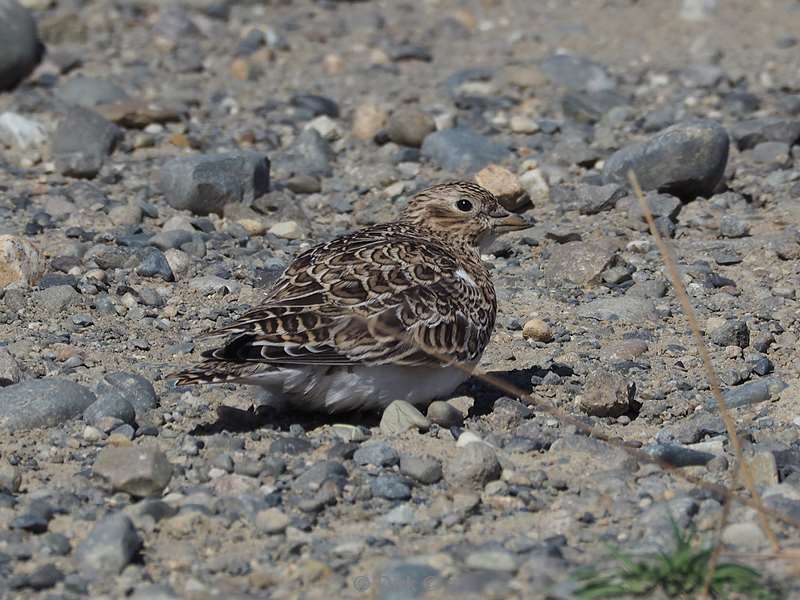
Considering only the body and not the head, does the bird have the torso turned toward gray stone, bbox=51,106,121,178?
no

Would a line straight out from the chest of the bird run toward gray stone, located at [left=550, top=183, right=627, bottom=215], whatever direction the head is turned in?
no

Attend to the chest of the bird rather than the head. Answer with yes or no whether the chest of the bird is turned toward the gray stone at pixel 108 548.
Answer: no

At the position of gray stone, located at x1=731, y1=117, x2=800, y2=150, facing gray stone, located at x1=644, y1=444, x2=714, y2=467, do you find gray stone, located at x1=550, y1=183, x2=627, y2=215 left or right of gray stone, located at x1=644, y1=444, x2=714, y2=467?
right

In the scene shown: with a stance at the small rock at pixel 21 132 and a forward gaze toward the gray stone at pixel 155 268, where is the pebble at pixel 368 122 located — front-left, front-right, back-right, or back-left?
front-left

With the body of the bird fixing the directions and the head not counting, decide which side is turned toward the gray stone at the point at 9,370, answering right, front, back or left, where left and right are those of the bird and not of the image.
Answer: back

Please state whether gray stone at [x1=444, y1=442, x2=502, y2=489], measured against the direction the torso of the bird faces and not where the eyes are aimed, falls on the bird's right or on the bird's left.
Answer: on the bird's right

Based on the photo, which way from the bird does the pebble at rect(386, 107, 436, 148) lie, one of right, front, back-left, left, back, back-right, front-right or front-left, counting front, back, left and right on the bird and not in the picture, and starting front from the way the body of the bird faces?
left

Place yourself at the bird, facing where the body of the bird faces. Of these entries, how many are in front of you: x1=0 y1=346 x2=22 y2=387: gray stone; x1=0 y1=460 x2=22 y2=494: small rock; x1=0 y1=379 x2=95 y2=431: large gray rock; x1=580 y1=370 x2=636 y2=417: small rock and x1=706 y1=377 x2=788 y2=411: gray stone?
2

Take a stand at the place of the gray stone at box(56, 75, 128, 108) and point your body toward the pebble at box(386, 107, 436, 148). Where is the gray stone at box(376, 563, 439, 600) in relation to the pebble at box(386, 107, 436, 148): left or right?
right

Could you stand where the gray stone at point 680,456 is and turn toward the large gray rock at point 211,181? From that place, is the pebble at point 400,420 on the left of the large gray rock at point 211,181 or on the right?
left

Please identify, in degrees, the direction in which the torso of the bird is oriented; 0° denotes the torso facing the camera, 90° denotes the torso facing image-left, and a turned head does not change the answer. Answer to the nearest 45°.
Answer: approximately 270°

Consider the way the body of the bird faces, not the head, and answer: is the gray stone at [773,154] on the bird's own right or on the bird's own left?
on the bird's own left

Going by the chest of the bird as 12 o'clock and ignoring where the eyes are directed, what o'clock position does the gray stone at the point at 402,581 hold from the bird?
The gray stone is roughly at 3 o'clock from the bird.

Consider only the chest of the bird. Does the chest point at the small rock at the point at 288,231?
no

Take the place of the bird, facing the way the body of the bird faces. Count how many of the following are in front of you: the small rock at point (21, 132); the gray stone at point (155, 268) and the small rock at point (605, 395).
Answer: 1

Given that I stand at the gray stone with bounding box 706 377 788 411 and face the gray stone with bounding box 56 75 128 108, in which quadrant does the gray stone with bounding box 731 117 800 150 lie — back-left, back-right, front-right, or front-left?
front-right

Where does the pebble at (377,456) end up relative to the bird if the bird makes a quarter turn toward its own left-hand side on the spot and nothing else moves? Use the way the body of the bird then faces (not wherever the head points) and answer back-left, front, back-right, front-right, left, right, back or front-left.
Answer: back

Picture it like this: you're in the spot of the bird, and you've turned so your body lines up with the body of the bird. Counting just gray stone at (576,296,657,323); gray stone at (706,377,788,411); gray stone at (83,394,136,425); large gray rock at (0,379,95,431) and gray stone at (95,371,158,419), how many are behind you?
3

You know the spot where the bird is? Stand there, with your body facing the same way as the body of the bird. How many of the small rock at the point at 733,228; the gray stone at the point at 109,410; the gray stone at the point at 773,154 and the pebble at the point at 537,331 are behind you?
1

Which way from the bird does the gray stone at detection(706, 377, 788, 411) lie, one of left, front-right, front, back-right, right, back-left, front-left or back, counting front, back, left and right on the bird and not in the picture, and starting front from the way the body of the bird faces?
front
